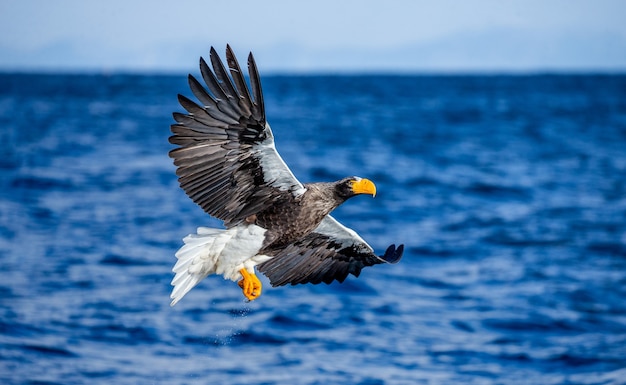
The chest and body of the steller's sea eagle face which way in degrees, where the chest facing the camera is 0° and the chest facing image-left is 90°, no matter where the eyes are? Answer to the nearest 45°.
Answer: approximately 270°
